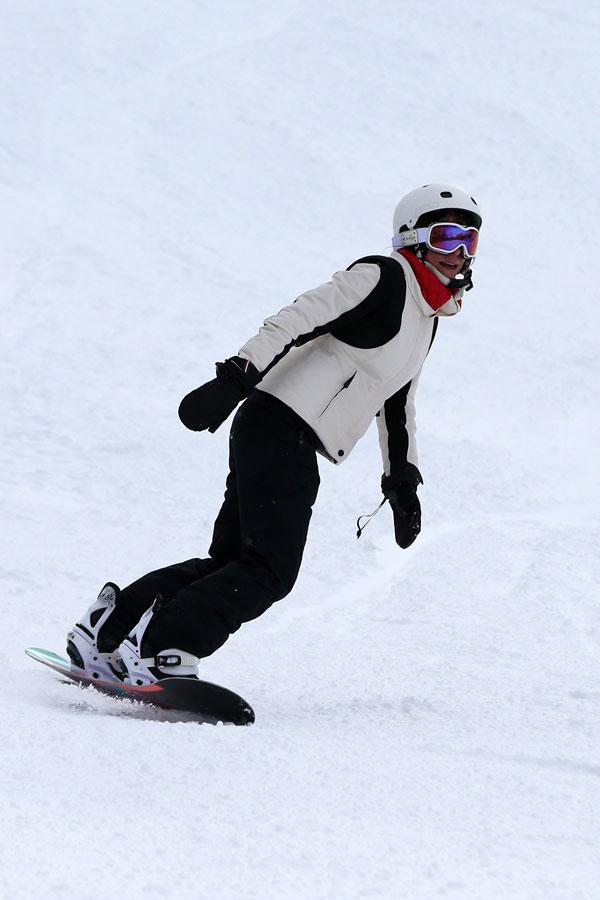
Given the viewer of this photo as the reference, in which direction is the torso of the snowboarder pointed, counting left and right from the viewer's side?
facing the viewer and to the right of the viewer
